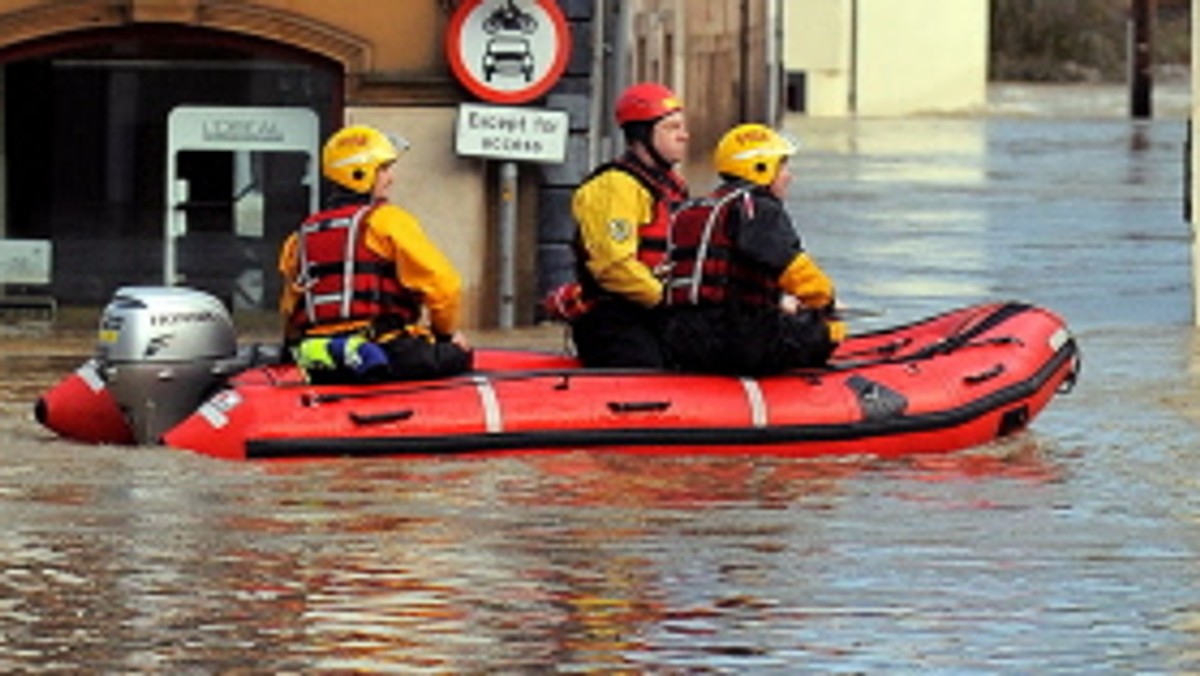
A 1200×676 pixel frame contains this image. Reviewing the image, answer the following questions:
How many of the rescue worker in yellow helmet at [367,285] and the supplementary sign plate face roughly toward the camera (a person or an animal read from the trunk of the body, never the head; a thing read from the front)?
1

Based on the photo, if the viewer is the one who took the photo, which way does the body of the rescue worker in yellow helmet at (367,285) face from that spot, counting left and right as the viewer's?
facing away from the viewer and to the right of the viewer

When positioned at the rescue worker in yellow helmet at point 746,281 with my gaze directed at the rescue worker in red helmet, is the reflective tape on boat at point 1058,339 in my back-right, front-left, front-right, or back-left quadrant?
back-right

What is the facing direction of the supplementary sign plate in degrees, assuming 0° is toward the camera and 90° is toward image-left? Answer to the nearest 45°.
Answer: approximately 0°

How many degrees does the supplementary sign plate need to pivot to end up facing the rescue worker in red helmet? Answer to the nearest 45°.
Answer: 0° — it already faces them

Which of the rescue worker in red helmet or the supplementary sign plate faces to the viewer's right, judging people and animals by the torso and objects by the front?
the rescue worker in red helmet

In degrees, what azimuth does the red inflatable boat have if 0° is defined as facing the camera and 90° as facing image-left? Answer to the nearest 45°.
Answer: approximately 270°

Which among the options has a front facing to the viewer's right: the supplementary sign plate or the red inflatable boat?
the red inflatable boat

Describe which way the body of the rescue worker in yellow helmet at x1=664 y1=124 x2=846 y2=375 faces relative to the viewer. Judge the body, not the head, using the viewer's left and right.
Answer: facing away from the viewer and to the right of the viewer

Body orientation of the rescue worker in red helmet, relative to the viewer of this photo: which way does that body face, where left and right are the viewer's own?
facing to the right of the viewer
